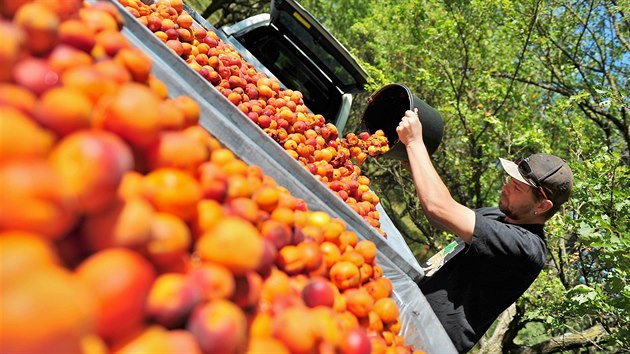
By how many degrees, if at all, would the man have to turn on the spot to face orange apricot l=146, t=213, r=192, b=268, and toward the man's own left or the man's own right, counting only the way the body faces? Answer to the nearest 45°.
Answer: approximately 90° to the man's own left

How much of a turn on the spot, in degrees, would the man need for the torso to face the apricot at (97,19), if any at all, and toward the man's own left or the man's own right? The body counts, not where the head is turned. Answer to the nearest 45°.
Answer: approximately 45° to the man's own left

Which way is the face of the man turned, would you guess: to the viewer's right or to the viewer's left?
to the viewer's left

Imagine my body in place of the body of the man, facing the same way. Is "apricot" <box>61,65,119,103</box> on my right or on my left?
on my left

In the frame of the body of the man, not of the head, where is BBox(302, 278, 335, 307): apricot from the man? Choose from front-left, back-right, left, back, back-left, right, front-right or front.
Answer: left

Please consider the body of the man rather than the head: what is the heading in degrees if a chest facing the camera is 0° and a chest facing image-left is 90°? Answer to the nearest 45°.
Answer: approximately 90°

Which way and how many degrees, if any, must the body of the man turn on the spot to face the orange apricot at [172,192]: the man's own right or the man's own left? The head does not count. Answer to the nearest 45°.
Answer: approximately 90° to the man's own left

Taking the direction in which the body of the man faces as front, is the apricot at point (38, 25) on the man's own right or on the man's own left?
on the man's own left
